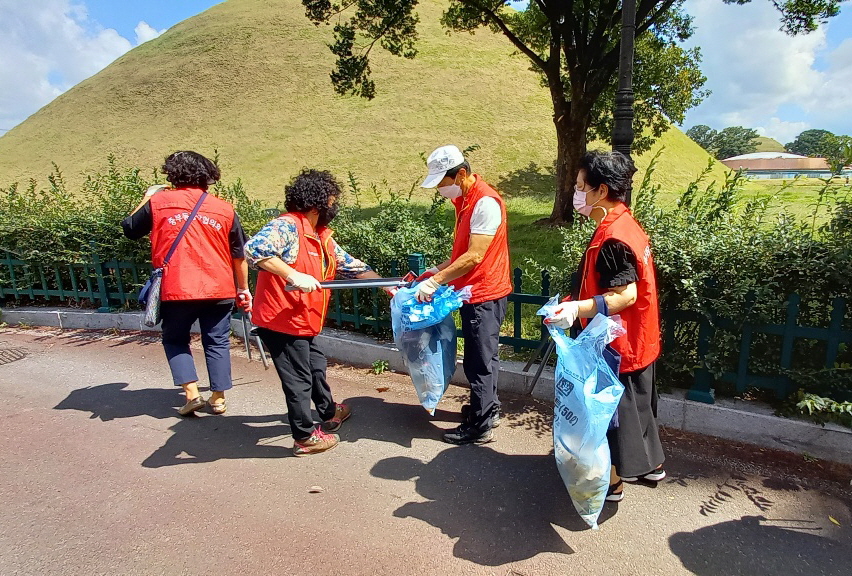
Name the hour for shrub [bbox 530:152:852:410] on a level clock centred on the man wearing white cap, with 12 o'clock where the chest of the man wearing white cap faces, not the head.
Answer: The shrub is roughly at 6 o'clock from the man wearing white cap.

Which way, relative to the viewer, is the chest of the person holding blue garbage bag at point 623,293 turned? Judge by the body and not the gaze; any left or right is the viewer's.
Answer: facing to the left of the viewer

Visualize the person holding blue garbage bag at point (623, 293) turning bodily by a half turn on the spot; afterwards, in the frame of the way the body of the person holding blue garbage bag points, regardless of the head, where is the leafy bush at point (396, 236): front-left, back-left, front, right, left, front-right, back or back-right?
back-left

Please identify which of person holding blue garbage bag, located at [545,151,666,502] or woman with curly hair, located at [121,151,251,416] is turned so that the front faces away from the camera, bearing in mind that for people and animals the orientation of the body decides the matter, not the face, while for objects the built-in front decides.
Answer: the woman with curly hair

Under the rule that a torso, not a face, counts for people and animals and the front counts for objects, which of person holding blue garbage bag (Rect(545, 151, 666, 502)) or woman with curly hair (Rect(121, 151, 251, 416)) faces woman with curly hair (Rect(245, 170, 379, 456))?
the person holding blue garbage bag

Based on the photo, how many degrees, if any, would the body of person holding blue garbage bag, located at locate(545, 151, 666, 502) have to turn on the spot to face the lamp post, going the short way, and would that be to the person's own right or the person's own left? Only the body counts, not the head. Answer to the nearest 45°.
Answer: approximately 90° to the person's own right

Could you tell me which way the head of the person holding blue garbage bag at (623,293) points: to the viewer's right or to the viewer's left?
to the viewer's left

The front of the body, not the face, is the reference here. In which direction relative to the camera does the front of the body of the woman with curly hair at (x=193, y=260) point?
away from the camera

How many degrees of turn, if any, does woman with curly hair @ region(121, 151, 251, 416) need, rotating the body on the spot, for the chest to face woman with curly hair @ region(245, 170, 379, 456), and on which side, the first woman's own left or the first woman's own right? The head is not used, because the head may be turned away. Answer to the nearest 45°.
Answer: approximately 135° to the first woman's own right

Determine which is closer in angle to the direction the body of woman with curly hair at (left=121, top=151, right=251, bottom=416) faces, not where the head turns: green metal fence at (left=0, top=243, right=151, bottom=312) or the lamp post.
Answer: the green metal fence

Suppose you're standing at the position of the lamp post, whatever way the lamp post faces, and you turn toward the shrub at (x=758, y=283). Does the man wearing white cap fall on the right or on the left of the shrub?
right

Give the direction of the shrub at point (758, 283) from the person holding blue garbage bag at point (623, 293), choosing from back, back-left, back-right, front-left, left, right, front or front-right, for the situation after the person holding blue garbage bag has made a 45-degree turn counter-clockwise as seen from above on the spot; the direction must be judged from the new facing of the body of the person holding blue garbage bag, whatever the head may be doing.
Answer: back

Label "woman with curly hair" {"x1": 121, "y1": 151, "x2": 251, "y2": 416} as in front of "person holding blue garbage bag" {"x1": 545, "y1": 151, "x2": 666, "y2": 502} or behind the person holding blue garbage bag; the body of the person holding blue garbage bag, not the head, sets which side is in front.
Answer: in front

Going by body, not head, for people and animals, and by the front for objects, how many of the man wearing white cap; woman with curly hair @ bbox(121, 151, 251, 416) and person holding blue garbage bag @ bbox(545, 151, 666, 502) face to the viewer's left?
2

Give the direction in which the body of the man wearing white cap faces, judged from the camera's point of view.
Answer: to the viewer's left
